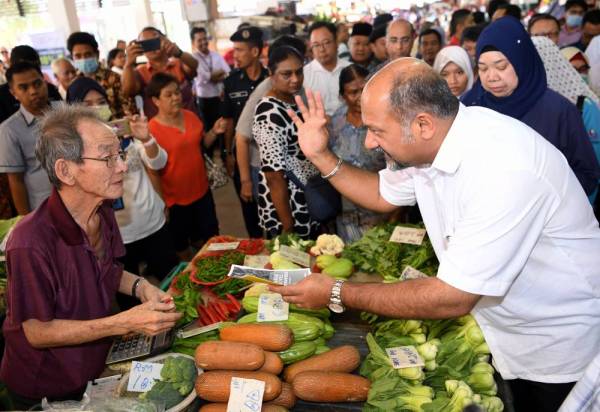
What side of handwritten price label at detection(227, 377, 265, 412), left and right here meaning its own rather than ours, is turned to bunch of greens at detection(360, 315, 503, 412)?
left

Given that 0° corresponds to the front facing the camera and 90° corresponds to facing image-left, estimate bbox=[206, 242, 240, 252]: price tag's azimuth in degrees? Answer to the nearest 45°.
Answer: approximately 0°

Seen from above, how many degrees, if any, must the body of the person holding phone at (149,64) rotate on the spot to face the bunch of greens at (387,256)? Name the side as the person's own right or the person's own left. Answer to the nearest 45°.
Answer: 0° — they already face it

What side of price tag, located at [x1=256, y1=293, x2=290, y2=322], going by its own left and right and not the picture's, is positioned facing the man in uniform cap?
back

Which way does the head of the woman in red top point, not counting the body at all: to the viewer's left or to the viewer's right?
to the viewer's right
